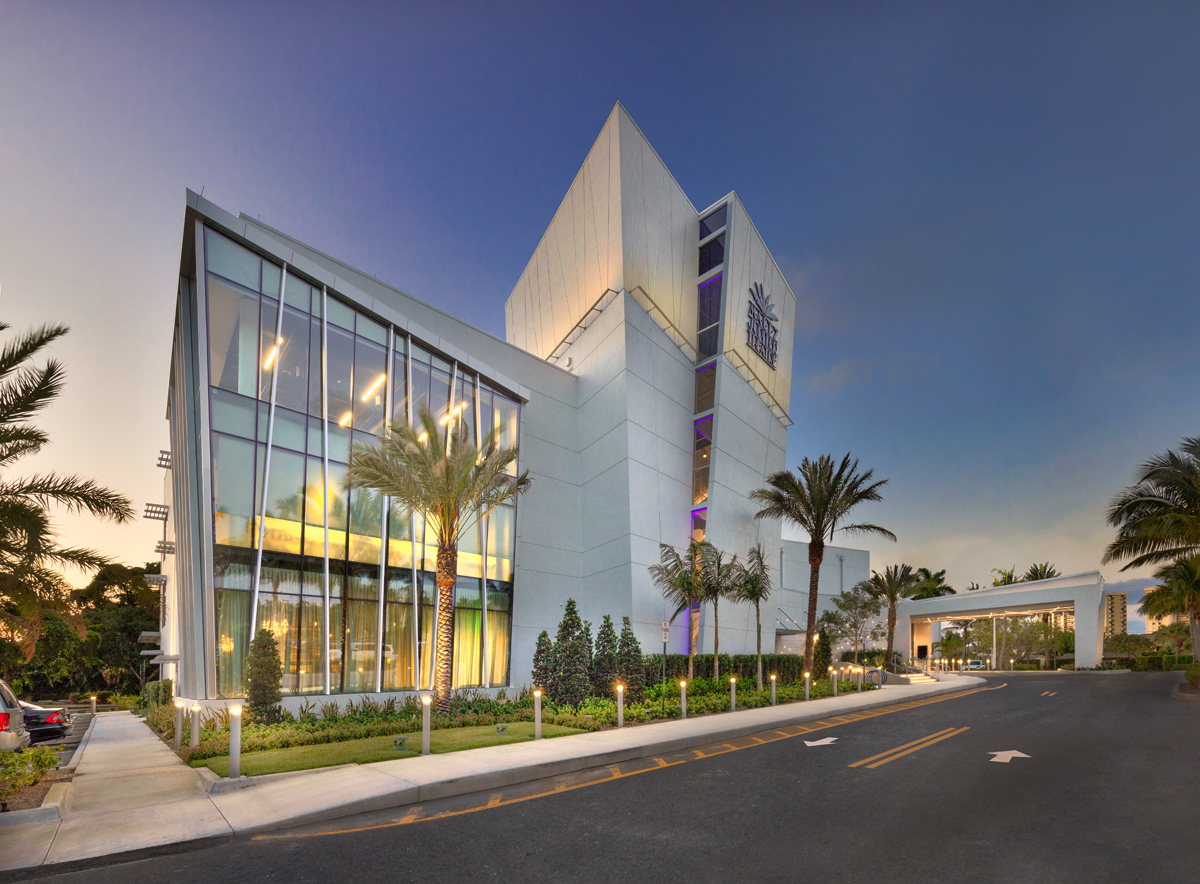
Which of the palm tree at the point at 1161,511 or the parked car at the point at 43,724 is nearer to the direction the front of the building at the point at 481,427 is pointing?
the palm tree

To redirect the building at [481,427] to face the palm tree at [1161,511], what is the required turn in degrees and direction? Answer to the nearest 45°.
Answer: approximately 45° to its left

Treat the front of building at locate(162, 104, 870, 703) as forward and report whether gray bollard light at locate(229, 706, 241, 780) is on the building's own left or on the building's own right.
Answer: on the building's own right

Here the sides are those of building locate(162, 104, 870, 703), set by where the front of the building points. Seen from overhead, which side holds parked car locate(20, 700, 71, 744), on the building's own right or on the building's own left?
on the building's own right

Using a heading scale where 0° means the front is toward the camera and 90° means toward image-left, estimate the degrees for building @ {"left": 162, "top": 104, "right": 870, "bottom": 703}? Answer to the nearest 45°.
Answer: approximately 315°
